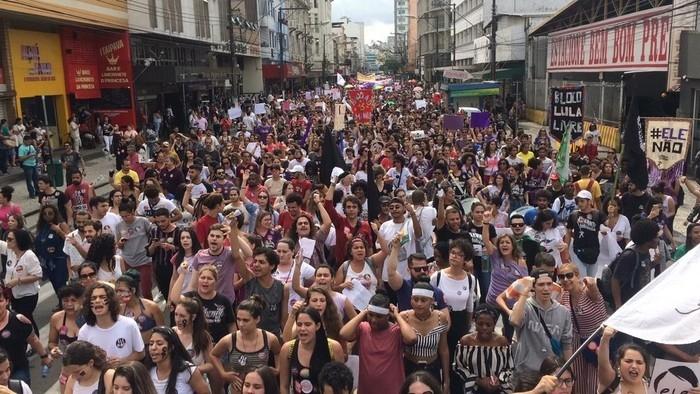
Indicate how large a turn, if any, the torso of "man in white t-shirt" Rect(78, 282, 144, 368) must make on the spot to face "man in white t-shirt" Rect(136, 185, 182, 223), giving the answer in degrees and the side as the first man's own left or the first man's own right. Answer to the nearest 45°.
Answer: approximately 180°

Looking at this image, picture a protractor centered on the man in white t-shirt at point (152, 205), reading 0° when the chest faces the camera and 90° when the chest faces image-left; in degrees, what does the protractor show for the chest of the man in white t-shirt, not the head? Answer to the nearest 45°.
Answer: approximately 0°

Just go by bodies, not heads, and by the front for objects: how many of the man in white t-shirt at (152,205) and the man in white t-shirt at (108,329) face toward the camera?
2

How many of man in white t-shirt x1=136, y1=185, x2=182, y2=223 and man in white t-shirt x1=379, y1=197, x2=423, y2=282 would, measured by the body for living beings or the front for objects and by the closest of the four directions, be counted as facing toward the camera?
2

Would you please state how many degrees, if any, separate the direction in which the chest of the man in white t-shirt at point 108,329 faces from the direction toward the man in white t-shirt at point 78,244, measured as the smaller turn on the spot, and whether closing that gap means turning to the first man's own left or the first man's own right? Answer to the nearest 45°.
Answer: approximately 180°

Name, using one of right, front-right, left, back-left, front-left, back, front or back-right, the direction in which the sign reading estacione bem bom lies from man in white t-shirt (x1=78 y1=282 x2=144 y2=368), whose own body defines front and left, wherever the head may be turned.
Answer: back-left
